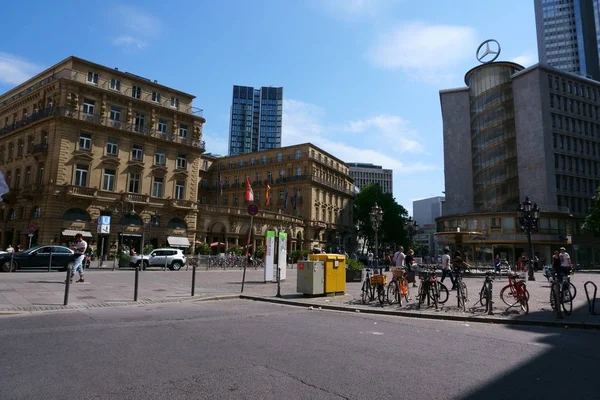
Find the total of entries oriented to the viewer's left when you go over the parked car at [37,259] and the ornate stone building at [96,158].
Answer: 1

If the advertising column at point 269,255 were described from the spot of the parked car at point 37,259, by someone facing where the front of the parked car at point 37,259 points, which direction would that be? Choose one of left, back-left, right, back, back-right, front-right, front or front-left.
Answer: back-left

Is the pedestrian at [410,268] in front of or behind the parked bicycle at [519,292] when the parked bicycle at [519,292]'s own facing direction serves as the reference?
in front

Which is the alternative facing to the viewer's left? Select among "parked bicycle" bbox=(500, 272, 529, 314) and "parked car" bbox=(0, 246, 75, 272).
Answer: the parked car

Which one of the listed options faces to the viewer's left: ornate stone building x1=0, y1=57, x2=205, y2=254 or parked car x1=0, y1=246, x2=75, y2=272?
the parked car

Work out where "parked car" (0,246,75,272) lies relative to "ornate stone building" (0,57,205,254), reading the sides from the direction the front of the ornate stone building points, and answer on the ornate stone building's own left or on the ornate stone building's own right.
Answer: on the ornate stone building's own right

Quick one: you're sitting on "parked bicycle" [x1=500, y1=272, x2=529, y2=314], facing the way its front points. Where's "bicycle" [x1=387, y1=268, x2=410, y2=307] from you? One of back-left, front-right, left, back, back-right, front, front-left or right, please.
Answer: front-left

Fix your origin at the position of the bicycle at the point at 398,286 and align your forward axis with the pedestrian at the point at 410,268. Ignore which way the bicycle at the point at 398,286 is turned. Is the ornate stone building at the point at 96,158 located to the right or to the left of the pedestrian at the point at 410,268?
left

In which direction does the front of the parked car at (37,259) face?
to the viewer's left
